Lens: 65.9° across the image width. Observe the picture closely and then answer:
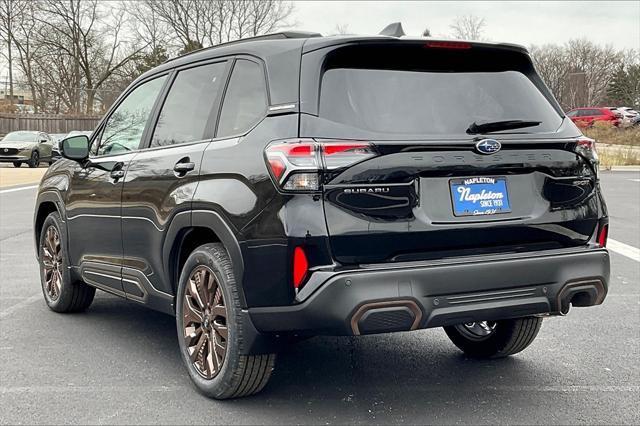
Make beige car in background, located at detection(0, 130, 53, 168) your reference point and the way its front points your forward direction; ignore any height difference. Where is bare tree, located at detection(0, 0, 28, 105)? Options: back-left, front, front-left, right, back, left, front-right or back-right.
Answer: back-right

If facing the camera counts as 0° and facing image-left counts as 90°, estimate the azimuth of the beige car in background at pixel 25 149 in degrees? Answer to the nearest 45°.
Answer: approximately 45°

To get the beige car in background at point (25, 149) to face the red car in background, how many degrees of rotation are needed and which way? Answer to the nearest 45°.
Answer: approximately 135° to its left

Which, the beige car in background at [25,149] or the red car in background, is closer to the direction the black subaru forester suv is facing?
the beige car in background

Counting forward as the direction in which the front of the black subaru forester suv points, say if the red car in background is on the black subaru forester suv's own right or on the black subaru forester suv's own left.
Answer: on the black subaru forester suv's own right

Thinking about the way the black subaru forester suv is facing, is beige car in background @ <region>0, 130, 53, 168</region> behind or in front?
in front

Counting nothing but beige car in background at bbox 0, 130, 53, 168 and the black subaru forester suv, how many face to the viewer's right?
0

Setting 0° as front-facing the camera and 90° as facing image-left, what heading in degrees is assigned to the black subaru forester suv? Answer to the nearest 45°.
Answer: approximately 135°

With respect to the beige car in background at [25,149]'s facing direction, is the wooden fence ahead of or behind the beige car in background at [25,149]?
behind

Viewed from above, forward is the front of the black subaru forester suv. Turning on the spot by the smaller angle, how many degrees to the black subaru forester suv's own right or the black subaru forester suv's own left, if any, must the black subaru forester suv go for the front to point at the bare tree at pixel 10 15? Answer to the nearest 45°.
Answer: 0° — it already faces it
